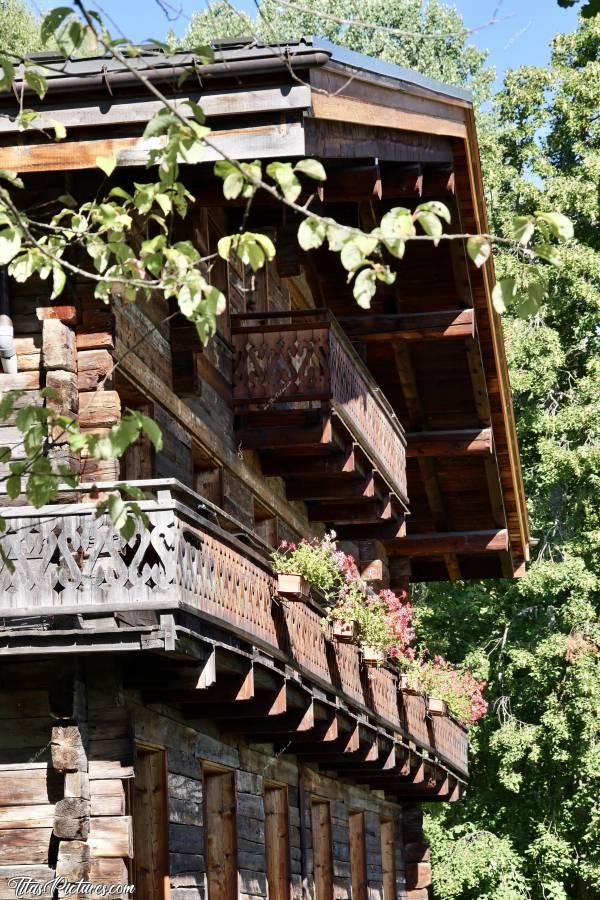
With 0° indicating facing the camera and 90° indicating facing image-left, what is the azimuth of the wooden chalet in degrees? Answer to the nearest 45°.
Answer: approximately 315°

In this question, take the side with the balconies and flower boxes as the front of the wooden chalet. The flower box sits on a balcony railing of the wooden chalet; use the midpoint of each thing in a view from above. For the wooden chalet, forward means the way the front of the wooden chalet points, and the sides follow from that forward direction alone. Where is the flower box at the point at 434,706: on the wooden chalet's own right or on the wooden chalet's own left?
on the wooden chalet's own left

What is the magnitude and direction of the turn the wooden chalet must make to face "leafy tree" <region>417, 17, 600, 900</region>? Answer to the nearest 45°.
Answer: approximately 135° to its left
